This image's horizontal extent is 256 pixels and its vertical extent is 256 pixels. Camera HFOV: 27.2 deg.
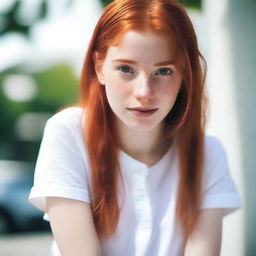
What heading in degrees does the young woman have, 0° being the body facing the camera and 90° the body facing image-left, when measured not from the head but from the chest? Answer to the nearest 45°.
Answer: approximately 0°

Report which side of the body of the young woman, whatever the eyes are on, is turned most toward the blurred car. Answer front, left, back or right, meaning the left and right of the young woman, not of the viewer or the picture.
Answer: back

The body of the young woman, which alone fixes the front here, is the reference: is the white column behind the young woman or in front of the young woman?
behind

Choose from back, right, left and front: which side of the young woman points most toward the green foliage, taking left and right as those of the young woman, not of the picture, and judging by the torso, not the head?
back
